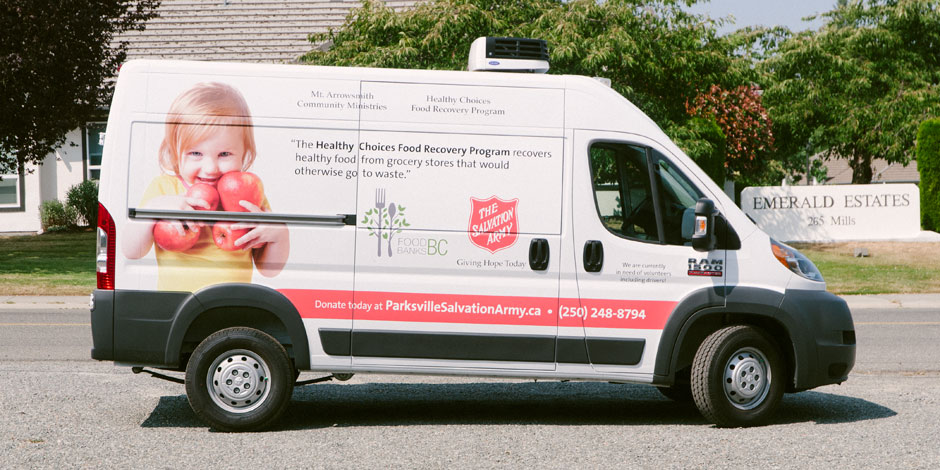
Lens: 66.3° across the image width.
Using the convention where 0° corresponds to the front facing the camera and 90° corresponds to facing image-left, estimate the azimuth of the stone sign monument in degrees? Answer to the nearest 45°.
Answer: approximately 0°

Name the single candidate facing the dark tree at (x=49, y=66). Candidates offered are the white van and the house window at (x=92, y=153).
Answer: the house window

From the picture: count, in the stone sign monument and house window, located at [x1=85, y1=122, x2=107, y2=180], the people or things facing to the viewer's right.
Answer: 0

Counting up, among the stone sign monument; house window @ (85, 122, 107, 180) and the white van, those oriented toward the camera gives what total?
2

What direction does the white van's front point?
to the viewer's right

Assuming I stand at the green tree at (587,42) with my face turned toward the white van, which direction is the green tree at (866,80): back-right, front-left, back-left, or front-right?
back-left

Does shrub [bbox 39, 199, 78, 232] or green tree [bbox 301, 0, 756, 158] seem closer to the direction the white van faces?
the green tree

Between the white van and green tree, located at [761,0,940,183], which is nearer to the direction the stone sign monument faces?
the white van

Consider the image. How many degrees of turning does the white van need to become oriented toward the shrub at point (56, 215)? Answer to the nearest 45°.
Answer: approximately 135° to its left

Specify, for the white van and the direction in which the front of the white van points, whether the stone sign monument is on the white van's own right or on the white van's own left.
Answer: on the white van's own left

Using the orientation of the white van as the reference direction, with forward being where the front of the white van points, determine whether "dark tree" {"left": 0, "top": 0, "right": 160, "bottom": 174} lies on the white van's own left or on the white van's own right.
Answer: on the white van's own left

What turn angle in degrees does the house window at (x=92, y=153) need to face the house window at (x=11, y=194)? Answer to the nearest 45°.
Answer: approximately 90° to its right
